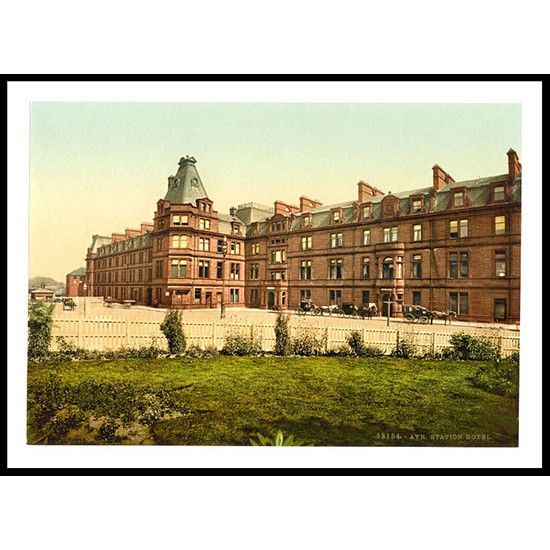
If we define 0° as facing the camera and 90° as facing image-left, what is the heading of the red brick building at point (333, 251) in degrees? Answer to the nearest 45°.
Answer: approximately 45°

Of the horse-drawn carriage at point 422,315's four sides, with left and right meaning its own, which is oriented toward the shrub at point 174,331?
back

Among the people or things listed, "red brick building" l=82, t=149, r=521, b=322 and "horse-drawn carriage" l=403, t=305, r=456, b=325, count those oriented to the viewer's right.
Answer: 1

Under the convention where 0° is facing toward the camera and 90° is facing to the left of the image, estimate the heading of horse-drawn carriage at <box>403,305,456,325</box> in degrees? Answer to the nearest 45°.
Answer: approximately 270°

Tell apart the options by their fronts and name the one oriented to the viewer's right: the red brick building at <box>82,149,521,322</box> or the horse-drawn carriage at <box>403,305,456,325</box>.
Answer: the horse-drawn carriage
